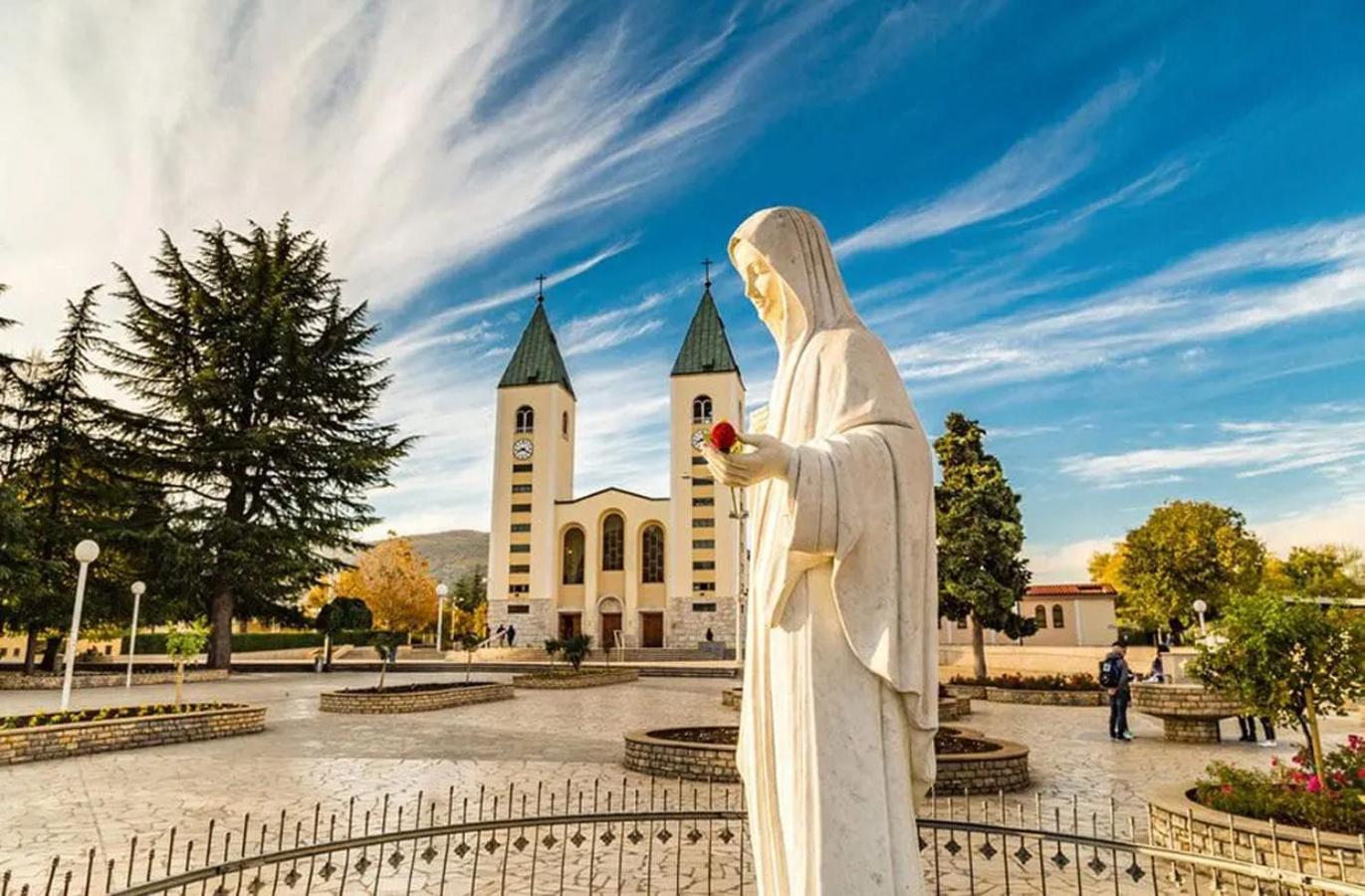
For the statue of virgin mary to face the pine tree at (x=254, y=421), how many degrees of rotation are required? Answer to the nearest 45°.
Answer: approximately 45° to its right

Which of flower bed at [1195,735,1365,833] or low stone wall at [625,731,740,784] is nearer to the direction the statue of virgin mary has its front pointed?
the low stone wall

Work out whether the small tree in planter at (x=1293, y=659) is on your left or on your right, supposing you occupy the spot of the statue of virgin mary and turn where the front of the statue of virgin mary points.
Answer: on your right

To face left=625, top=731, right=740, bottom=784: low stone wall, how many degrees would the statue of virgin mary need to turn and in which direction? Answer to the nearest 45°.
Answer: approximately 90° to its right

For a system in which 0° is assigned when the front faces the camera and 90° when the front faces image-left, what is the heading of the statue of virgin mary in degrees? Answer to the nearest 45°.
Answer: approximately 90°

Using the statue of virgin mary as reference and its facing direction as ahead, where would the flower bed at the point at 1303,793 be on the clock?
The flower bed is roughly at 4 o'clock from the statue of virgin mary.

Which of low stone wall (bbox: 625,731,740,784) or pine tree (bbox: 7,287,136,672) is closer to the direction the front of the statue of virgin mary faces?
the pine tree
